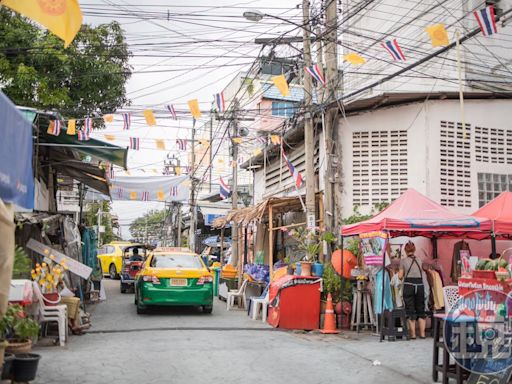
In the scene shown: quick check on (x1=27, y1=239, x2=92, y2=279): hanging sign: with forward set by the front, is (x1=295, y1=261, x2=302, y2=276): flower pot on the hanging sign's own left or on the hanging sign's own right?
on the hanging sign's own left

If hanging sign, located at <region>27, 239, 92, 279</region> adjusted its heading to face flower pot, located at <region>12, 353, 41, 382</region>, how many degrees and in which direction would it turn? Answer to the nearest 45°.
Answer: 0° — it already faces it

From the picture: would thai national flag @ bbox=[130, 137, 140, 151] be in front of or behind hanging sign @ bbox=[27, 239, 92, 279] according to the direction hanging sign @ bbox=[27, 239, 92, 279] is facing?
behind

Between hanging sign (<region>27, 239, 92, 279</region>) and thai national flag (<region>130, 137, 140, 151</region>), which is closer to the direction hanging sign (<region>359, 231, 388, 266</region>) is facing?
the hanging sign
